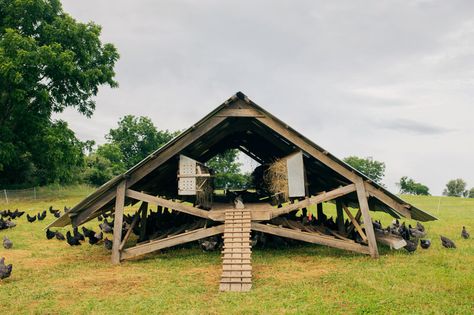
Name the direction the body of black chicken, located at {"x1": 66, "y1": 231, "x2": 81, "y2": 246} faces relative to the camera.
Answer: to the viewer's left

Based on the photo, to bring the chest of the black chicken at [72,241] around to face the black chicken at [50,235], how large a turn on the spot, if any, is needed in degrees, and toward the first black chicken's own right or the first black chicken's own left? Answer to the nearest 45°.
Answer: approximately 45° to the first black chicken's own right

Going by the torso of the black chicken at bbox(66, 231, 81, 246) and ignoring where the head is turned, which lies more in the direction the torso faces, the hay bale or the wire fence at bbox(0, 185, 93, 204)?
the wire fence

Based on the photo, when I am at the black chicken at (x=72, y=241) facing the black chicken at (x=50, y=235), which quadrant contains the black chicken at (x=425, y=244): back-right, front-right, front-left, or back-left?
back-right

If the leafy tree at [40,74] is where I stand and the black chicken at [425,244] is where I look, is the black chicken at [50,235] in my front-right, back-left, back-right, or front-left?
front-right

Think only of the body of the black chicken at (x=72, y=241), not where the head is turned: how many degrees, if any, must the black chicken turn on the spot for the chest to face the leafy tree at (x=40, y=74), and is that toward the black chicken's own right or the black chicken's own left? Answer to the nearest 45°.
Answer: approximately 90° to the black chicken's own right

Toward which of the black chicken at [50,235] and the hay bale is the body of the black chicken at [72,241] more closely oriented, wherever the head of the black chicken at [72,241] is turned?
the black chicken

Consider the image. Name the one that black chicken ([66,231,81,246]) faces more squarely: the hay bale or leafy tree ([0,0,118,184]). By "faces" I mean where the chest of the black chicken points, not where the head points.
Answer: the leafy tree

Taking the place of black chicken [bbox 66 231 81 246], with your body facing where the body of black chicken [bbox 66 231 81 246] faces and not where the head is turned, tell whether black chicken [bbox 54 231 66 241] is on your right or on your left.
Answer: on your right

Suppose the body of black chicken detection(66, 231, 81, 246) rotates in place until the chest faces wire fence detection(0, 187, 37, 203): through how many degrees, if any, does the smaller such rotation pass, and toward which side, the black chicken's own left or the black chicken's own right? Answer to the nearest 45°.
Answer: approximately 90° to the black chicken's own right

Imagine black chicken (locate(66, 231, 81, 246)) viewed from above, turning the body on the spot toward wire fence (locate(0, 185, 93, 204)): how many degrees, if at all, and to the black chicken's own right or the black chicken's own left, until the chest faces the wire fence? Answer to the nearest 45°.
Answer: approximately 90° to the black chicken's own left
